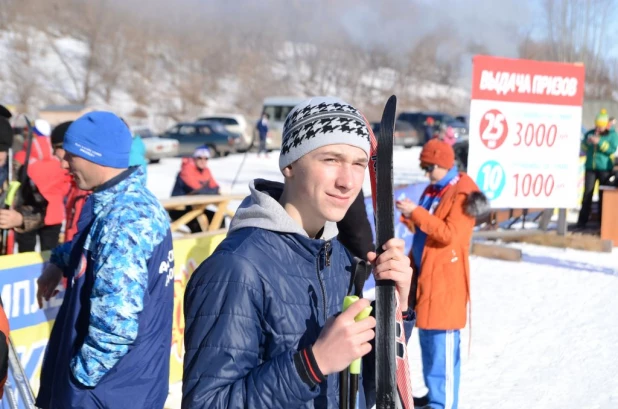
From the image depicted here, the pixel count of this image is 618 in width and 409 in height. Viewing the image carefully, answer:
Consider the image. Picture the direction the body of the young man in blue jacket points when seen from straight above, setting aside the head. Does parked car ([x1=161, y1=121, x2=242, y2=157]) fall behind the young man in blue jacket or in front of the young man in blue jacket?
behind

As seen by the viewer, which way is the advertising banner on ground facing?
toward the camera

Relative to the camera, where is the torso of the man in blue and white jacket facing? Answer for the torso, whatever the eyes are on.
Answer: to the viewer's left

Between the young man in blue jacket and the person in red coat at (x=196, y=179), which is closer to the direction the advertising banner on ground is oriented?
the young man in blue jacket

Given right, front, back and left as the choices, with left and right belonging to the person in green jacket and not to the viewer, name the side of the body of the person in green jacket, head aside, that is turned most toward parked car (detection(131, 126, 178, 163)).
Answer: right

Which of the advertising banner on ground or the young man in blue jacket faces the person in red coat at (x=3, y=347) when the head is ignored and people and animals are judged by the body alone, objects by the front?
the advertising banner on ground

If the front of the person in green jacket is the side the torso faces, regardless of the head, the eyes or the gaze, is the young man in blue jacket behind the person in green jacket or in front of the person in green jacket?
in front

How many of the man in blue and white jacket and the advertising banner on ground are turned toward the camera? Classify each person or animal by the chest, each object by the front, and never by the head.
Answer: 1

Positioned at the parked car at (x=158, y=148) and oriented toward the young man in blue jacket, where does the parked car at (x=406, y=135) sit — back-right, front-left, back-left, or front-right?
back-left

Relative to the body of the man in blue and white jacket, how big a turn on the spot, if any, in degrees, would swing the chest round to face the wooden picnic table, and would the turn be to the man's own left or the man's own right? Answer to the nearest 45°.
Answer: approximately 90° to the man's own right

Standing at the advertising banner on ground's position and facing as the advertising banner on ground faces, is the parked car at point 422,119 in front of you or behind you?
behind

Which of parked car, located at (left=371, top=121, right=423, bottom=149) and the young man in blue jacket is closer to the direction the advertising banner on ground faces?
the young man in blue jacket
